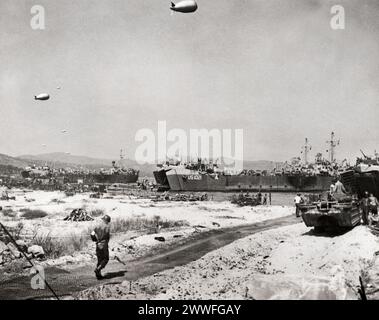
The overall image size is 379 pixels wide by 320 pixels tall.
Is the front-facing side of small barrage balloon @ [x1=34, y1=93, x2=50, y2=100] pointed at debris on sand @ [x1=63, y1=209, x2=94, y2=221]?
no

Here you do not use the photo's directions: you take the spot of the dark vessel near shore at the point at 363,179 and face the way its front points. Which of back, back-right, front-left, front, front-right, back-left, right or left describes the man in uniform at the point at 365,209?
front-left

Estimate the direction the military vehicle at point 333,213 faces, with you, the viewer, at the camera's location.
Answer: facing the viewer and to the left of the viewer

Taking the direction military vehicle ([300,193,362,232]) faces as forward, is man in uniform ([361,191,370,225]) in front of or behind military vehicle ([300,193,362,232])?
behind

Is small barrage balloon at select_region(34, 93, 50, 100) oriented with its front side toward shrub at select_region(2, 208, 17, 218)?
no

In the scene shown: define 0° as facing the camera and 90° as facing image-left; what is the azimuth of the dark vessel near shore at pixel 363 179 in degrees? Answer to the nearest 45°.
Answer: approximately 45°

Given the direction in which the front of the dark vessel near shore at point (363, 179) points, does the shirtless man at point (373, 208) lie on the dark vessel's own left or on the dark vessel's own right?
on the dark vessel's own left

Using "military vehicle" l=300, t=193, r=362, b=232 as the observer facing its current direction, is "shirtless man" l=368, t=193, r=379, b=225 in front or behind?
behind
